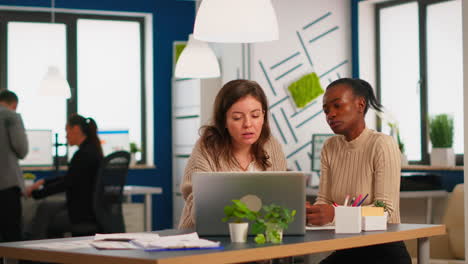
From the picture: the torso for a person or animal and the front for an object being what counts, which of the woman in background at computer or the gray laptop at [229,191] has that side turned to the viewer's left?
the woman in background at computer

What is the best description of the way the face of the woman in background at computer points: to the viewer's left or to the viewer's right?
to the viewer's left

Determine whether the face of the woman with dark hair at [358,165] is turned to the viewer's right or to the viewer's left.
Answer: to the viewer's left

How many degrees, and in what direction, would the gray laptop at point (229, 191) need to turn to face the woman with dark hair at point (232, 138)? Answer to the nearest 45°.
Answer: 0° — it already faces them

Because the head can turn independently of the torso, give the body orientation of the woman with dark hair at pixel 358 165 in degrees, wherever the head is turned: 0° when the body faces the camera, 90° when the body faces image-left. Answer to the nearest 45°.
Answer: approximately 45°

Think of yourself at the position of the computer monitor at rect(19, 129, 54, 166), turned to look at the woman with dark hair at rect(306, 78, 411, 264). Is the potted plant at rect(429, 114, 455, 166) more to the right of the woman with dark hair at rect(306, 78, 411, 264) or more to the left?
left

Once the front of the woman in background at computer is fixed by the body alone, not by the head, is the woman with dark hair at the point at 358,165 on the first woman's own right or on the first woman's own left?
on the first woman's own left

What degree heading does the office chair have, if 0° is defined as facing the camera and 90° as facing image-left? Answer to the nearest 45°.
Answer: approximately 90°

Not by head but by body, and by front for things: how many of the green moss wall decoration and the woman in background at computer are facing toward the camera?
1
